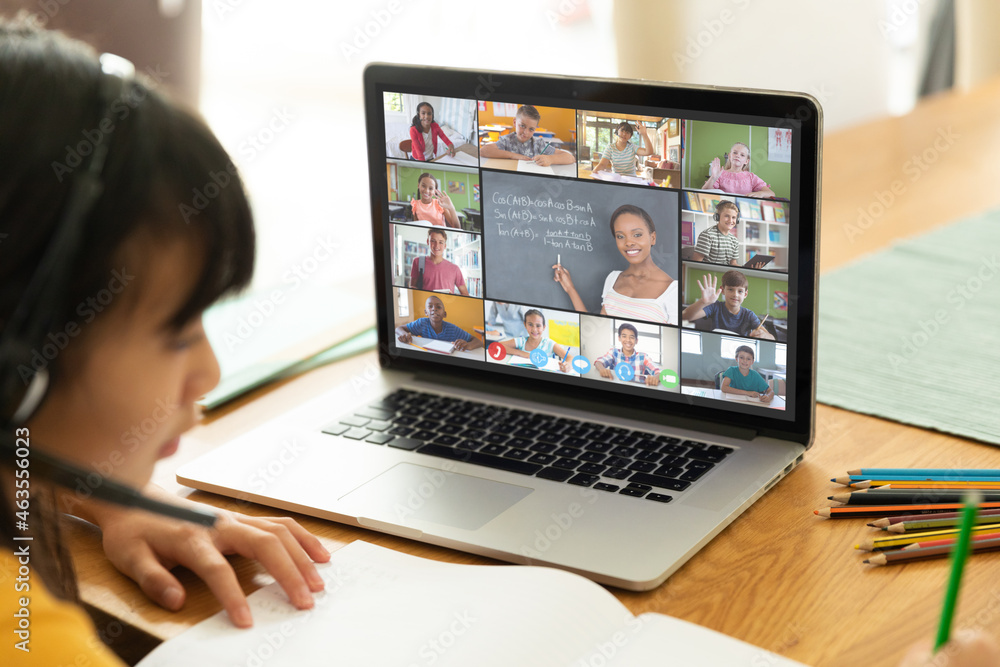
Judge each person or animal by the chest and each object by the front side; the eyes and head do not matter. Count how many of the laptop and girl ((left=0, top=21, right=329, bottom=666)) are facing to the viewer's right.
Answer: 1

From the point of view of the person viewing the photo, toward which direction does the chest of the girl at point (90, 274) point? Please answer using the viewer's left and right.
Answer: facing to the right of the viewer

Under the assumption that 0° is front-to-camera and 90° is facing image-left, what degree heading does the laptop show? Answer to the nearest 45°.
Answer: approximately 45°

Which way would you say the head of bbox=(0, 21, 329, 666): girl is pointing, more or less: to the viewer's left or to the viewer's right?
to the viewer's right
